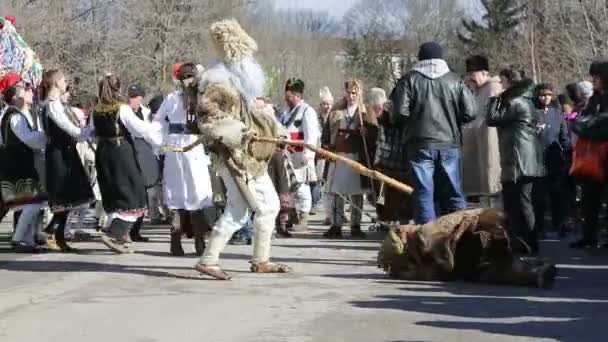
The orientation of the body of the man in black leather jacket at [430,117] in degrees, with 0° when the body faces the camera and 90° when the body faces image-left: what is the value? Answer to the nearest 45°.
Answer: approximately 180°

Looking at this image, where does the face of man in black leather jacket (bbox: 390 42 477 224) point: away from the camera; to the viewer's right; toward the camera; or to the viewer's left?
away from the camera

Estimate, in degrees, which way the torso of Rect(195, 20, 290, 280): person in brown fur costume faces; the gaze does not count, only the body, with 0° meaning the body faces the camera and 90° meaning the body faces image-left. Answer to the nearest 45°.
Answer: approximately 270°

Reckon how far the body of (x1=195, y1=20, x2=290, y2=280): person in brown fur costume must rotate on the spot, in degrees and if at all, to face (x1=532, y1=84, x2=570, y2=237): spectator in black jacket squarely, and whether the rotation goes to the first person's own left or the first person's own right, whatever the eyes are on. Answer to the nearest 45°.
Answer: approximately 45° to the first person's own left
